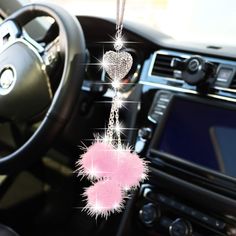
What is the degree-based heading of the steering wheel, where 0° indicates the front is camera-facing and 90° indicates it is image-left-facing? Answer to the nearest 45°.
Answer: approximately 45°
